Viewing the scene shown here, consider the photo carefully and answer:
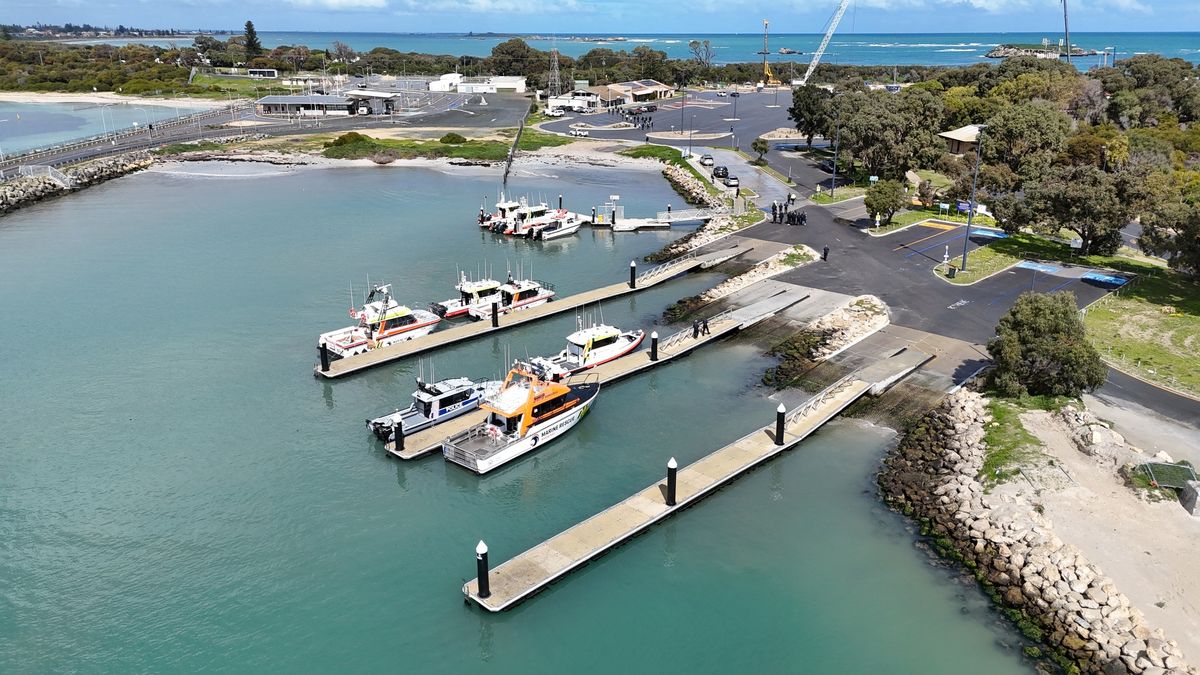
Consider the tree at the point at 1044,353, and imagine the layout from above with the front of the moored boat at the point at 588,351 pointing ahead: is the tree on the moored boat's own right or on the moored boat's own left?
on the moored boat's own right

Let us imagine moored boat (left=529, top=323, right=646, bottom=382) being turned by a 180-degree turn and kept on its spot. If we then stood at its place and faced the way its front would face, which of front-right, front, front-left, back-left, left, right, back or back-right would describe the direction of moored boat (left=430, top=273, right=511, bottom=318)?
right

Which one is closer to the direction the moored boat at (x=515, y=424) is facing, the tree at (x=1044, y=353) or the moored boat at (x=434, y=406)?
the tree

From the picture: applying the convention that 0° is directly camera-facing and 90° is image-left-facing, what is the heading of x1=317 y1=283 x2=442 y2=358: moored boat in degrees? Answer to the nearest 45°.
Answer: approximately 225°

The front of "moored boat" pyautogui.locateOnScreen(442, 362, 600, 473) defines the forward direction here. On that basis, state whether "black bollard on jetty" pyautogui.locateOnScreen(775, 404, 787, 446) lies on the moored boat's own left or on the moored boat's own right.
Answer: on the moored boat's own right

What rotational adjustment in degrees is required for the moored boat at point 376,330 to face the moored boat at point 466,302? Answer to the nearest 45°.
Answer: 0° — it already faces it
